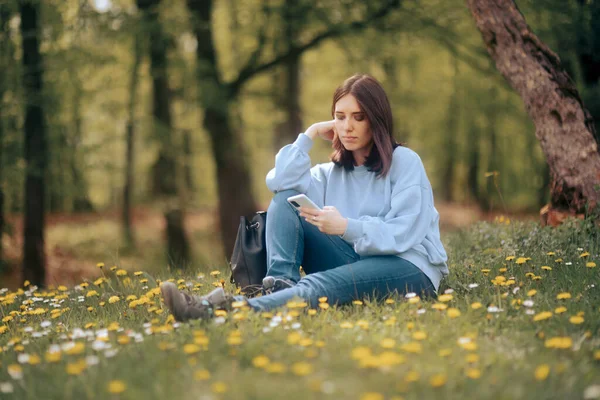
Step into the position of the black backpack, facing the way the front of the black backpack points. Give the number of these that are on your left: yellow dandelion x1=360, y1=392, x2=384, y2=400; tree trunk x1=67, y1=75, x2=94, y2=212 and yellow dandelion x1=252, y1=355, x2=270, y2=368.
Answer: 2

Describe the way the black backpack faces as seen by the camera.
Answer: facing to the left of the viewer

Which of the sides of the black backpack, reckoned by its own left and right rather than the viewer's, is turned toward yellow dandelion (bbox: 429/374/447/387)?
left

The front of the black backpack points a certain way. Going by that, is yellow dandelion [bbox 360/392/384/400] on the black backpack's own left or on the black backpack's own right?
on the black backpack's own left

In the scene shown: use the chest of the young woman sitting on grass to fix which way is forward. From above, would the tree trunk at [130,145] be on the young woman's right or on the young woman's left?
on the young woman's right

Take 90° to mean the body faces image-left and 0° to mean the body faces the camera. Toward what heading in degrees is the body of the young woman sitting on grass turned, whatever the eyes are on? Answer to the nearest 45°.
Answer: approximately 45°

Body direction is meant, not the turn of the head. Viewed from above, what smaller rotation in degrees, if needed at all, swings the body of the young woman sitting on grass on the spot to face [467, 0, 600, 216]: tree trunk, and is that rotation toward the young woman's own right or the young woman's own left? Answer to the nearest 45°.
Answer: approximately 180°

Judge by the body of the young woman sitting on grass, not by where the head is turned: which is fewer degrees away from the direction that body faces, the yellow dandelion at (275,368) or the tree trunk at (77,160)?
the yellow dandelion
